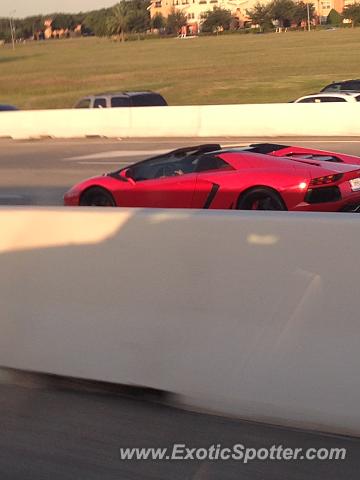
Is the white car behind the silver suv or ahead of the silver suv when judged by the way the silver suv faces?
behind

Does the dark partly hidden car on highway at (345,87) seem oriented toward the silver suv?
yes

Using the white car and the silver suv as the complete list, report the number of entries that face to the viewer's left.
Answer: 2

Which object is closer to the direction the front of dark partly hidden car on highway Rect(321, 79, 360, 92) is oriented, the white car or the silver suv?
the silver suv

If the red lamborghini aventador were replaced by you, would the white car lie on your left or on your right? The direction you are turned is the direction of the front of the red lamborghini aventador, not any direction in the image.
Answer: on your right

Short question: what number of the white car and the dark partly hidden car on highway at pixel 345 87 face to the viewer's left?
2

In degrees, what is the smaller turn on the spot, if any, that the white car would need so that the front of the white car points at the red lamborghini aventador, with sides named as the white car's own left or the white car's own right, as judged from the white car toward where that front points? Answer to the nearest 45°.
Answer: approximately 90° to the white car's own left

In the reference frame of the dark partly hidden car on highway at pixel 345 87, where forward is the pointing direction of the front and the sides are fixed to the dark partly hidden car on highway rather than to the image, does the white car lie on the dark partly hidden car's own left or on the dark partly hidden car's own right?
on the dark partly hidden car's own left

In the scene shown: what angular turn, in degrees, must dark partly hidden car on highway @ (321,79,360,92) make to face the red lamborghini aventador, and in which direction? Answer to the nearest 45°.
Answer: approximately 90° to its left

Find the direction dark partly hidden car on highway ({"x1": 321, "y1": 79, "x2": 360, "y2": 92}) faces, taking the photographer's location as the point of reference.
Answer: facing to the left of the viewer

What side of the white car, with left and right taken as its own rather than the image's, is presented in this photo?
left

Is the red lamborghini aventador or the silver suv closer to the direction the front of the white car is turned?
the silver suv

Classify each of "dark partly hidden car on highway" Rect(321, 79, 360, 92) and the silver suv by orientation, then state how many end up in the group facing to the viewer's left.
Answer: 2

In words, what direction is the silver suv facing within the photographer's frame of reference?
facing to the left of the viewer

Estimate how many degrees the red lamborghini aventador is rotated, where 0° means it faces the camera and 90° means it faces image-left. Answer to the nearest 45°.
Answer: approximately 135°
